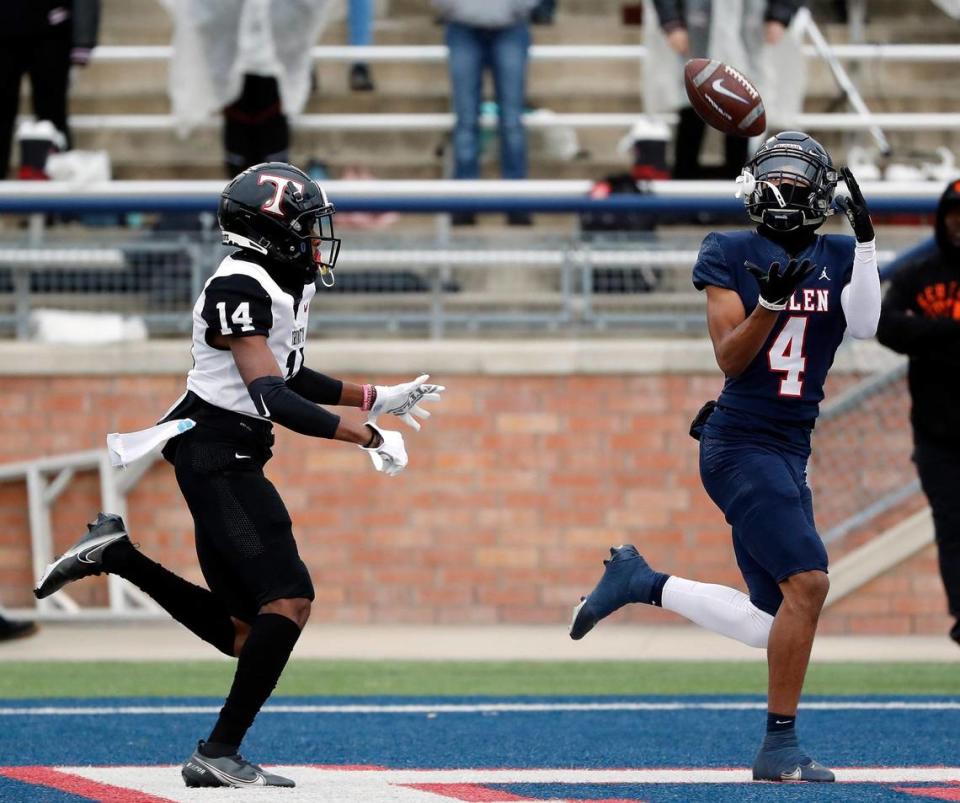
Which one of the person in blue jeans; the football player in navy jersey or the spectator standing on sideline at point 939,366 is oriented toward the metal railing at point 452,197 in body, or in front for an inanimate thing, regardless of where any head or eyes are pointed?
the person in blue jeans

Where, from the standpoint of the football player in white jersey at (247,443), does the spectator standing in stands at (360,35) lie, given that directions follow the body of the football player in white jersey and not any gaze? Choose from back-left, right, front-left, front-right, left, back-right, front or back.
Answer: left

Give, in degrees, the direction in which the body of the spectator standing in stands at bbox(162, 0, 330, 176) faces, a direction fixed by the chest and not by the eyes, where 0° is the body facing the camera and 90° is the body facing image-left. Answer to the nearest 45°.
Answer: approximately 0°

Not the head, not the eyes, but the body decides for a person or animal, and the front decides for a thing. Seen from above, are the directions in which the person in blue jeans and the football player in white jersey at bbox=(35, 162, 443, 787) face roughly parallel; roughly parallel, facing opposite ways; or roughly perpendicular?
roughly perpendicular

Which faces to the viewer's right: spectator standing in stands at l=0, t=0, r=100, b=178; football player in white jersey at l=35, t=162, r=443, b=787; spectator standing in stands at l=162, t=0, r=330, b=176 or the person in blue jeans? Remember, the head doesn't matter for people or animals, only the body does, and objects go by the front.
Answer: the football player in white jersey

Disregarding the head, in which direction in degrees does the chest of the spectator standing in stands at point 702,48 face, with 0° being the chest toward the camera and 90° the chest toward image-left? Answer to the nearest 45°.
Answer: approximately 0°

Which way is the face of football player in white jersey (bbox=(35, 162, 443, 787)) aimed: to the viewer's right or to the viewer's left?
to the viewer's right

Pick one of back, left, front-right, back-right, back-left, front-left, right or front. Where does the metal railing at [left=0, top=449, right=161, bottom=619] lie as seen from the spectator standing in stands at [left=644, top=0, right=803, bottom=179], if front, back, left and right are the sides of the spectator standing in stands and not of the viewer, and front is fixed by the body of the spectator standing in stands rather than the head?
front-right
